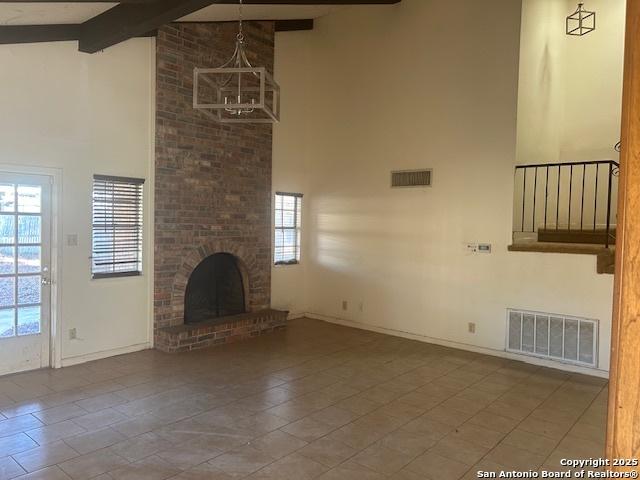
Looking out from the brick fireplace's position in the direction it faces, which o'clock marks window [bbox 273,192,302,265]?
The window is roughly at 9 o'clock from the brick fireplace.

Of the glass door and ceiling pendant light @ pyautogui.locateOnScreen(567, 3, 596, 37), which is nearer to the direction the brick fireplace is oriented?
the ceiling pendant light

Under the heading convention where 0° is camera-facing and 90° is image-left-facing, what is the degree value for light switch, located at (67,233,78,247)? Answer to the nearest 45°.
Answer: approximately 0°

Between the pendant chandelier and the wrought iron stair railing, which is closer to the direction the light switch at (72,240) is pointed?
the pendant chandelier

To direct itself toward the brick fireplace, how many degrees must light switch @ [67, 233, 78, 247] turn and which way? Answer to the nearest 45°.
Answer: approximately 90° to its left

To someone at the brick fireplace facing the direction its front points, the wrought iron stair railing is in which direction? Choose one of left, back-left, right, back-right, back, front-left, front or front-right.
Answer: front-left

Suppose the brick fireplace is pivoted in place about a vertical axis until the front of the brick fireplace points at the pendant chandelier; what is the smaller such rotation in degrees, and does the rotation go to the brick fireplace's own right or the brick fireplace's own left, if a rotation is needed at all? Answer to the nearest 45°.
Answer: approximately 45° to the brick fireplace's own right

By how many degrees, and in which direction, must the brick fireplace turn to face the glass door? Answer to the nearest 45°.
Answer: approximately 90° to its right

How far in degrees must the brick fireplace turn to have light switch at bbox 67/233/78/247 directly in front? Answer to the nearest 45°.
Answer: approximately 90° to its right

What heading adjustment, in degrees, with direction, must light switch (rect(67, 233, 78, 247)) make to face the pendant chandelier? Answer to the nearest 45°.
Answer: approximately 45° to its left

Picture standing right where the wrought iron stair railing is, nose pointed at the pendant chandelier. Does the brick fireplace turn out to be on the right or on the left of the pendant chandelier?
right

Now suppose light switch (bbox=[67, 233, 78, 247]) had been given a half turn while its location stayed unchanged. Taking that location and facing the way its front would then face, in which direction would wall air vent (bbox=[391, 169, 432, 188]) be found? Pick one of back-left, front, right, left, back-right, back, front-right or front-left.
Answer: right
